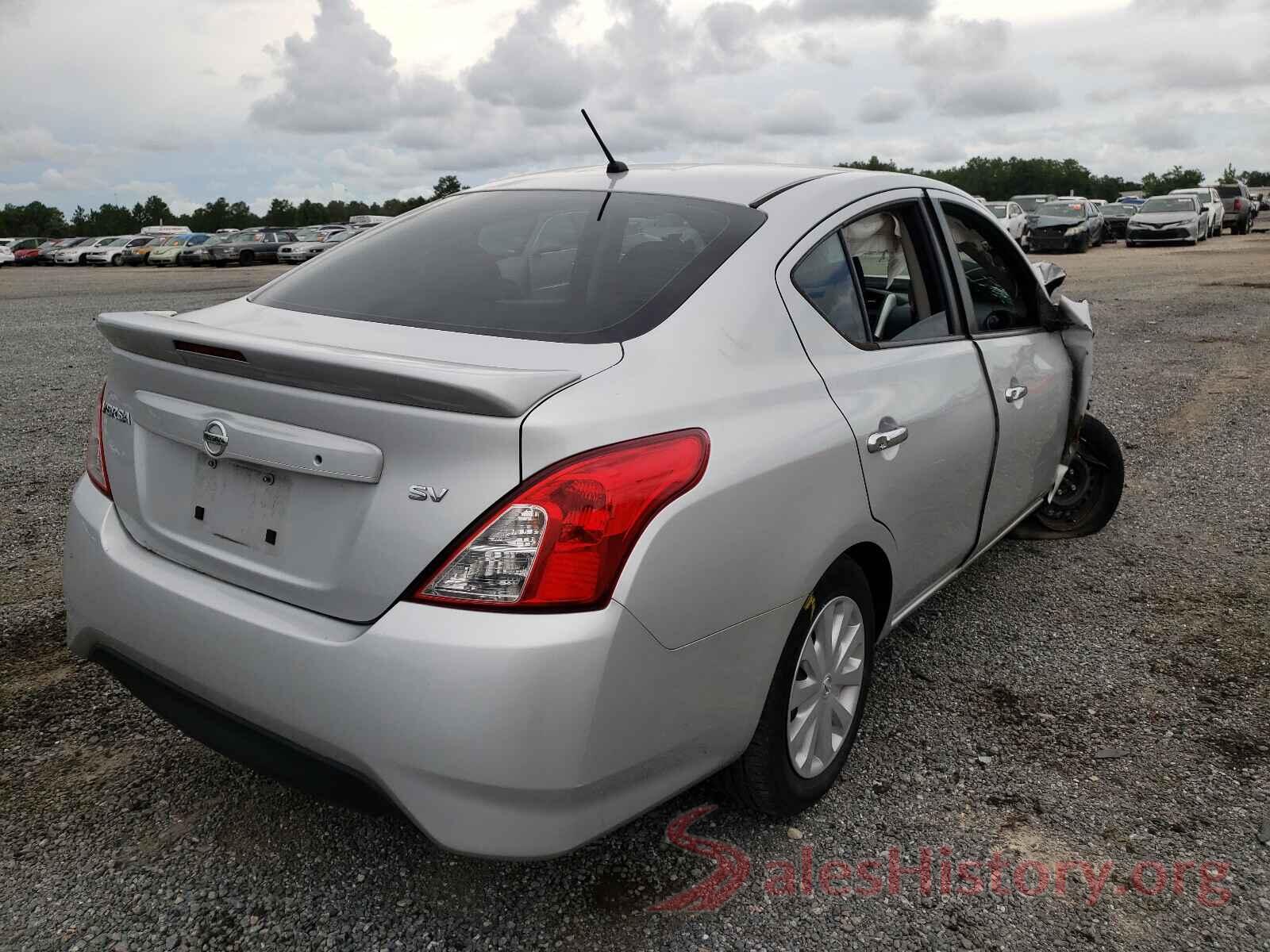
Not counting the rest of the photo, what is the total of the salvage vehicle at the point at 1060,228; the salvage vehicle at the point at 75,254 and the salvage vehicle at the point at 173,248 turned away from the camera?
0

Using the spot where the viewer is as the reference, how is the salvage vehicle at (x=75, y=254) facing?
facing the viewer and to the left of the viewer

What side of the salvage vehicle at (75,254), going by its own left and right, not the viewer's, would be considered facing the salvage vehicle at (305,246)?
left

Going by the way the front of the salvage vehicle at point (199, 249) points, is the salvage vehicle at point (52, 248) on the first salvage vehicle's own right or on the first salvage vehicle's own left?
on the first salvage vehicle's own right

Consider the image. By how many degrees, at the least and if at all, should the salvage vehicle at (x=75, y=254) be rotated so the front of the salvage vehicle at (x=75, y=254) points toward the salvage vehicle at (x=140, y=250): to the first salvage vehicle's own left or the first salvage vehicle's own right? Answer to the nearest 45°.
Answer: approximately 90° to the first salvage vehicle's own left

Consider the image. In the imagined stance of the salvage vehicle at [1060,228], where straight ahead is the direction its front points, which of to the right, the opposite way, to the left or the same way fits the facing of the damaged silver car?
the opposite way

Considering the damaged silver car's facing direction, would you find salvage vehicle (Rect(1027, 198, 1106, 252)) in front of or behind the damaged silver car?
in front

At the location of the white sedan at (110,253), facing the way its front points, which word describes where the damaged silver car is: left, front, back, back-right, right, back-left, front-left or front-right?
front-left

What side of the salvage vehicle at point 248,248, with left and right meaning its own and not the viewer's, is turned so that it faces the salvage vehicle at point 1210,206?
left
